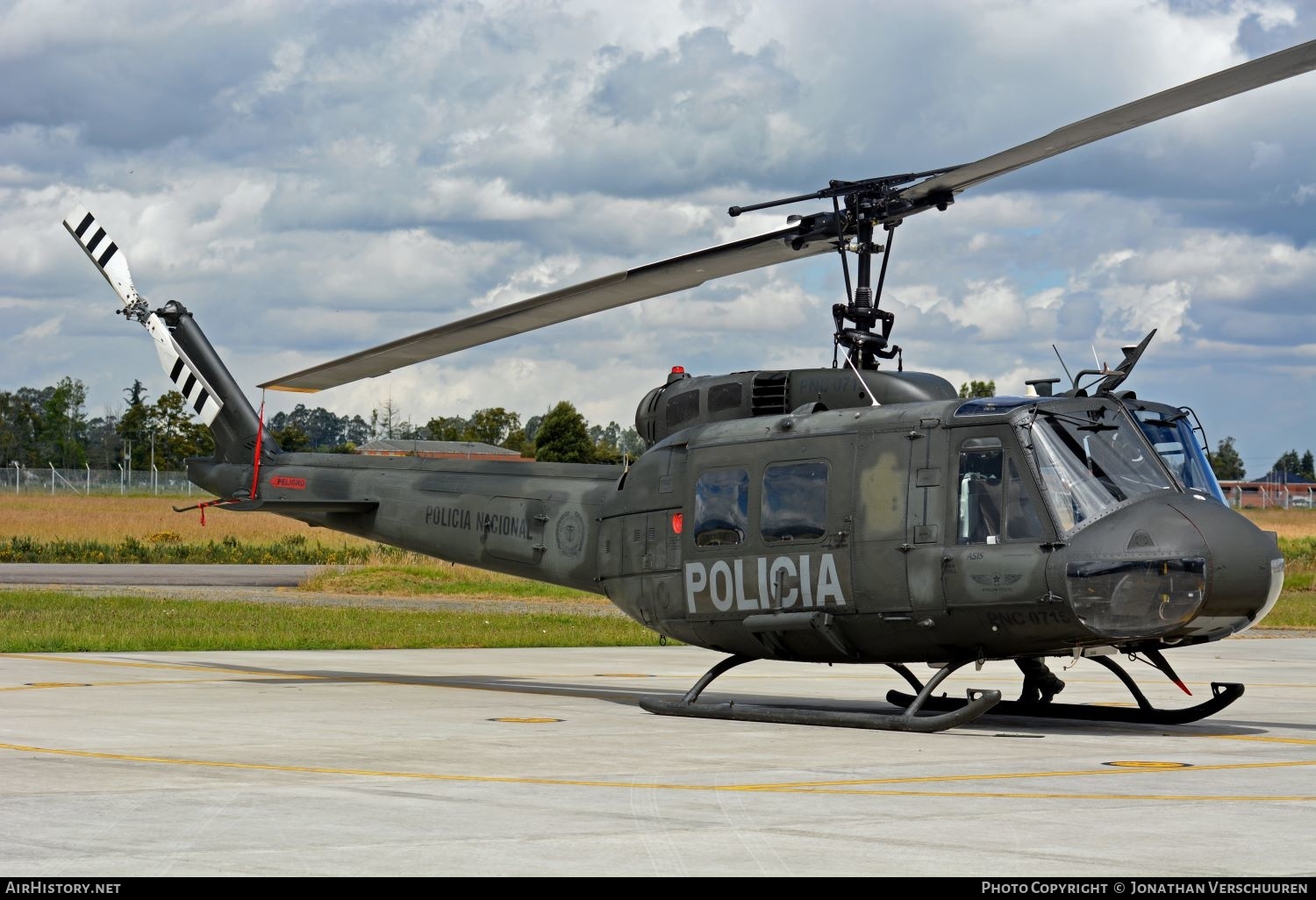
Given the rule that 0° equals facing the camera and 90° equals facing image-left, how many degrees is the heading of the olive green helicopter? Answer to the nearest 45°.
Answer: approximately 315°
